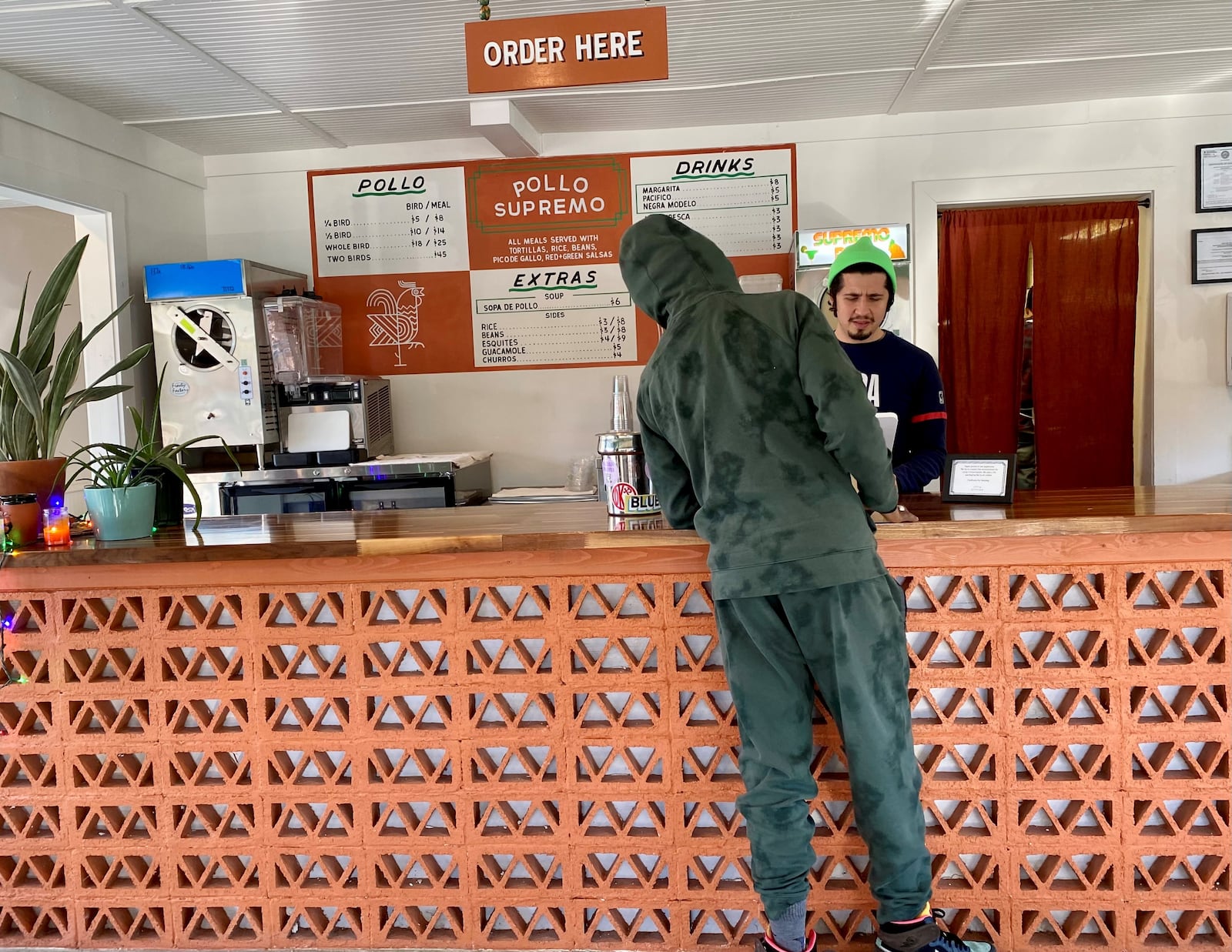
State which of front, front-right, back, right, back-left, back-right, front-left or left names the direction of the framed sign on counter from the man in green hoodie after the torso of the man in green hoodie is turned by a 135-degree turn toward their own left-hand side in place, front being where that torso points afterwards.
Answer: back

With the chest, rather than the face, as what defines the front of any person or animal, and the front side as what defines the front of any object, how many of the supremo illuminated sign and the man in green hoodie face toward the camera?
1

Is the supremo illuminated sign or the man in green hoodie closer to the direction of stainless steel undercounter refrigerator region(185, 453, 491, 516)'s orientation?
the man in green hoodie

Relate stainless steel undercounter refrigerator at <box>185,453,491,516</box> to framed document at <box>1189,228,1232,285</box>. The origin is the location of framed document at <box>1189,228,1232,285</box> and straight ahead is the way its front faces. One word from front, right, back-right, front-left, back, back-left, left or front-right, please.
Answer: front-right

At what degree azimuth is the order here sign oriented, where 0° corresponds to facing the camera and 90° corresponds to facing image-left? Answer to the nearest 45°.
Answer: approximately 0°

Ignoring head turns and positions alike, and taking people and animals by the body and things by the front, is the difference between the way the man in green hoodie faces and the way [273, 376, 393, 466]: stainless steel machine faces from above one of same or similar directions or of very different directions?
very different directions

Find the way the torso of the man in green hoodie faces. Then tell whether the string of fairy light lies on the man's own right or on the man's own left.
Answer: on the man's own left

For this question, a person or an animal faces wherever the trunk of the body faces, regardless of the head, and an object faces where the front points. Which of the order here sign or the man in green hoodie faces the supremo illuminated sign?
the man in green hoodie

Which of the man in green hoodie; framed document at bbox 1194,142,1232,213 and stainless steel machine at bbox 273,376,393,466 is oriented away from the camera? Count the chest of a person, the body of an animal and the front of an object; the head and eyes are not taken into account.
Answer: the man in green hoodie

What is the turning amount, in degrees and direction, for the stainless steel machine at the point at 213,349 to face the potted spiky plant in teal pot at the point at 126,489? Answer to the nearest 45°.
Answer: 0° — it already faces it
